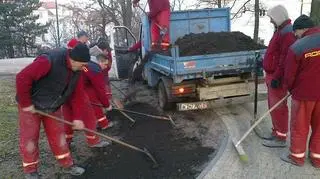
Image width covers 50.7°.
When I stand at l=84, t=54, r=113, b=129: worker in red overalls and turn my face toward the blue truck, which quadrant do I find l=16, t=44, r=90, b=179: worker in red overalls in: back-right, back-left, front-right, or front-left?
back-right

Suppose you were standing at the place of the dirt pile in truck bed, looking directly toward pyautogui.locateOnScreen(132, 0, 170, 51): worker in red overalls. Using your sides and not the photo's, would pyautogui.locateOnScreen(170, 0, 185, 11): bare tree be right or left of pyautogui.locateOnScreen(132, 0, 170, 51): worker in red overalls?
right

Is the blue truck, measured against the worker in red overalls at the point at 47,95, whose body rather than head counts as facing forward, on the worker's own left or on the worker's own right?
on the worker's own left

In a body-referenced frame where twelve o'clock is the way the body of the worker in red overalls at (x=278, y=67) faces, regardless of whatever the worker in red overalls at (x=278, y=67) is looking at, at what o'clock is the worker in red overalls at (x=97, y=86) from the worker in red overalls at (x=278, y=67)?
the worker in red overalls at (x=97, y=86) is roughly at 12 o'clock from the worker in red overalls at (x=278, y=67).

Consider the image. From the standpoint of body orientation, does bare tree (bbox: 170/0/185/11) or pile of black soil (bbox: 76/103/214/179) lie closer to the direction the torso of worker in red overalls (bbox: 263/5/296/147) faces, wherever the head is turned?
the pile of black soil

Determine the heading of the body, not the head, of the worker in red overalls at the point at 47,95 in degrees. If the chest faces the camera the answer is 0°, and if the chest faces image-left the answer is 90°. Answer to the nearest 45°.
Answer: approximately 315°

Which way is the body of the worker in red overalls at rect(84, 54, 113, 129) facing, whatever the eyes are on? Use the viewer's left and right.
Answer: facing to the right of the viewer

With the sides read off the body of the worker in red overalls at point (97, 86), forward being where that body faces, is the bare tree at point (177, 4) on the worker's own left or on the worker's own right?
on the worker's own left

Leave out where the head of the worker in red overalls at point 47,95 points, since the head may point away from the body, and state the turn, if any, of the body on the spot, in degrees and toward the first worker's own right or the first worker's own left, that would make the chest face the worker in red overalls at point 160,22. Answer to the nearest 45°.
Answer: approximately 90° to the first worker's own left

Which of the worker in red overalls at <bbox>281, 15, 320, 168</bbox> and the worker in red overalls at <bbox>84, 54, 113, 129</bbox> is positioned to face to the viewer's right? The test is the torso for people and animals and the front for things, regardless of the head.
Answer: the worker in red overalls at <bbox>84, 54, 113, 129</bbox>

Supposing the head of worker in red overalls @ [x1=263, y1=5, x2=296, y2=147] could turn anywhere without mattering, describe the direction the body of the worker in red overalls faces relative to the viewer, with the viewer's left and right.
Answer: facing to the left of the viewer
